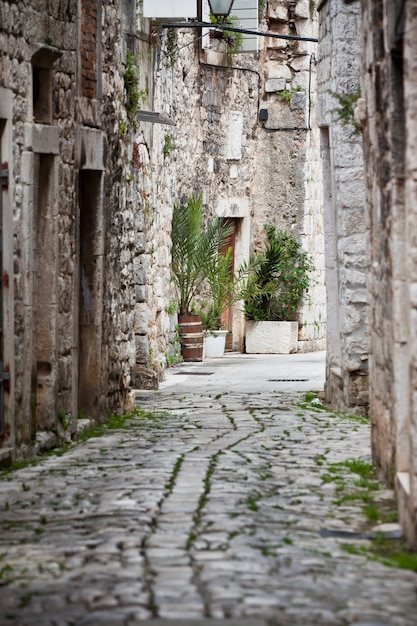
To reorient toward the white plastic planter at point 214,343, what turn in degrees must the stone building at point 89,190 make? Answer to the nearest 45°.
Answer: approximately 90° to its left

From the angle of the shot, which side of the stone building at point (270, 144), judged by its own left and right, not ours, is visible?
front

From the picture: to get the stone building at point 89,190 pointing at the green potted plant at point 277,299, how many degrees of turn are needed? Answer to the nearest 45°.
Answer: approximately 90° to its left

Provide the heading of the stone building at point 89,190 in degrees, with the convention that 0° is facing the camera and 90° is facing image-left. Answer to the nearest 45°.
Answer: approximately 270°

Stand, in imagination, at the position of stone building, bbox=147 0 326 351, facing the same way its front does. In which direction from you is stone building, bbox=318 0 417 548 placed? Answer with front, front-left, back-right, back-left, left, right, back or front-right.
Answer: front

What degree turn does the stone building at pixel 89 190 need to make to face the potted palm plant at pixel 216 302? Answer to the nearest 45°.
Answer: approximately 90° to its left

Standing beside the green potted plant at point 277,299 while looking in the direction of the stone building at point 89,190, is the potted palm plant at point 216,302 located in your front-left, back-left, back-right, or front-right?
front-right

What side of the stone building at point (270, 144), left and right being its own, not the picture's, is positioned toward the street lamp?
front
